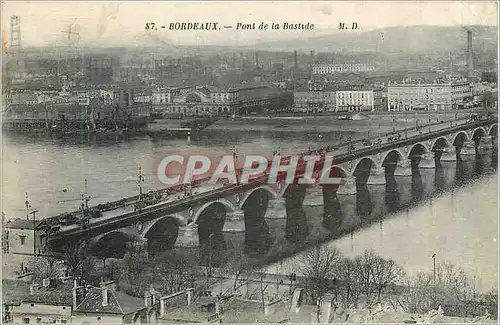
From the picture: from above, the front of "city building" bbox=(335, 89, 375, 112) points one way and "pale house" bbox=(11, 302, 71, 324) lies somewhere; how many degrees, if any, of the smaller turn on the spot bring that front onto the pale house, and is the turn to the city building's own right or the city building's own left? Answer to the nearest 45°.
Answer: approximately 45° to the city building's own right

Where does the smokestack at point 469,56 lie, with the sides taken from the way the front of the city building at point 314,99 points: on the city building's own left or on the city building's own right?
on the city building's own left

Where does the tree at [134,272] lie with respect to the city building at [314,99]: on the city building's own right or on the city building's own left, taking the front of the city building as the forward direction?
on the city building's own right

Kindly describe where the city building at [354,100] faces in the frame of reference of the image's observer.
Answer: facing the viewer

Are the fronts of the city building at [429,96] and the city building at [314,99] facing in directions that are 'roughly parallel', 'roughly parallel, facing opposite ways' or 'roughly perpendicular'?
roughly parallel

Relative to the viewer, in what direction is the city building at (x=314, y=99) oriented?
toward the camera

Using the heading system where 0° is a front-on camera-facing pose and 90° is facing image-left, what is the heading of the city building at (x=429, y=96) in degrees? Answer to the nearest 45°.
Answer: approximately 0°

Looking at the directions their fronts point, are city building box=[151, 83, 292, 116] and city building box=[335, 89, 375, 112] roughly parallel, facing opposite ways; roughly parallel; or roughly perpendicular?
roughly parallel

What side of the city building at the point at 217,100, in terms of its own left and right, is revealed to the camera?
front

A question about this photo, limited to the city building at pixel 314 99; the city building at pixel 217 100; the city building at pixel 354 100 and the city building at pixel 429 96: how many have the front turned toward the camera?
4

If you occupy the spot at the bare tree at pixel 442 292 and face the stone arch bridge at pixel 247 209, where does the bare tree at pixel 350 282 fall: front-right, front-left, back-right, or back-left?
front-left

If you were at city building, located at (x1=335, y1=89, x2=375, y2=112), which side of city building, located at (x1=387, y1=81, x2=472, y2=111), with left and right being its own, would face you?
right
